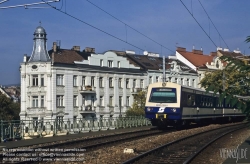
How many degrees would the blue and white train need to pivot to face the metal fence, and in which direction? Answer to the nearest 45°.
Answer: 0° — it already faces it

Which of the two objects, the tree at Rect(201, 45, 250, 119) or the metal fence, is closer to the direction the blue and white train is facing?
the metal fence

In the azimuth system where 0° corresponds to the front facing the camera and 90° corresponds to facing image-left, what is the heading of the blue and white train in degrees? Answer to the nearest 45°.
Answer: approximately 45°
